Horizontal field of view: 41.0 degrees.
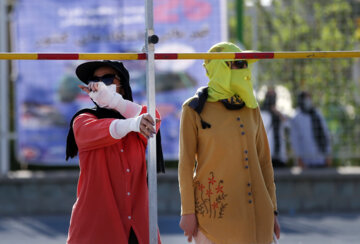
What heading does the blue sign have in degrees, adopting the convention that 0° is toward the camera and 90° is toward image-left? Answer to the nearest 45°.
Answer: approximately 0°

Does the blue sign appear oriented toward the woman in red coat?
yes

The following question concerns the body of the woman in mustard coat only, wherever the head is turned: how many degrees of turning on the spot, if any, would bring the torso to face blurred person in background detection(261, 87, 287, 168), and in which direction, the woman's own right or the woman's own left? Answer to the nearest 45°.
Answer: approximately 135° to the woman's own left

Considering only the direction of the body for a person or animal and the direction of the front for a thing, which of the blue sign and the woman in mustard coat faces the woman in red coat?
the blue sign

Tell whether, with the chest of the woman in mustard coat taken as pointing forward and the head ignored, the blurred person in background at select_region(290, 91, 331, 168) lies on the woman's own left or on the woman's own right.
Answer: on the woman's own left

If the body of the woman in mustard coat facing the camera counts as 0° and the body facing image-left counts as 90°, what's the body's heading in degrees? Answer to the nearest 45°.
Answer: approximately 315°

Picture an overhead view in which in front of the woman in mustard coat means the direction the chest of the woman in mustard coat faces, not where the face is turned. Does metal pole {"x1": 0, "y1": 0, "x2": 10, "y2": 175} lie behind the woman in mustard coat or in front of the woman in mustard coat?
behind

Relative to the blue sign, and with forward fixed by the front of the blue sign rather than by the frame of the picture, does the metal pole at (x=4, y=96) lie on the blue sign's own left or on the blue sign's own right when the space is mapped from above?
on the blue sign's own right

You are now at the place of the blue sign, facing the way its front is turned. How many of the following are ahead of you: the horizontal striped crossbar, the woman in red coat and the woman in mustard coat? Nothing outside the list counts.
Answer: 3

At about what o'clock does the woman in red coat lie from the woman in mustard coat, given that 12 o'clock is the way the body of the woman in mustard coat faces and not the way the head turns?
The woman in red coat is roughly at 4 o'clock from the woman in mustard coat.
